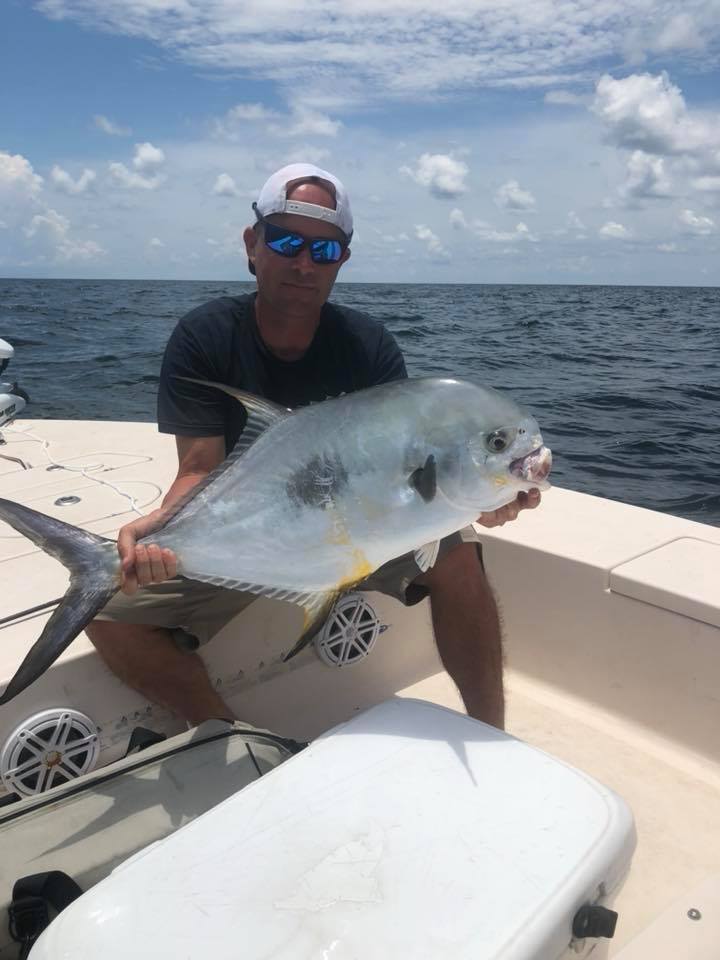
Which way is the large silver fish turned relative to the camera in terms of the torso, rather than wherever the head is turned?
to the viewer's right

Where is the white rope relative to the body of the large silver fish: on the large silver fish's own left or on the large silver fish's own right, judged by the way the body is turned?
on the large silver fish's own left

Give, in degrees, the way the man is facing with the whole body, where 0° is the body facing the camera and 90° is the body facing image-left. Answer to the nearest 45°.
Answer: approximately 0°
